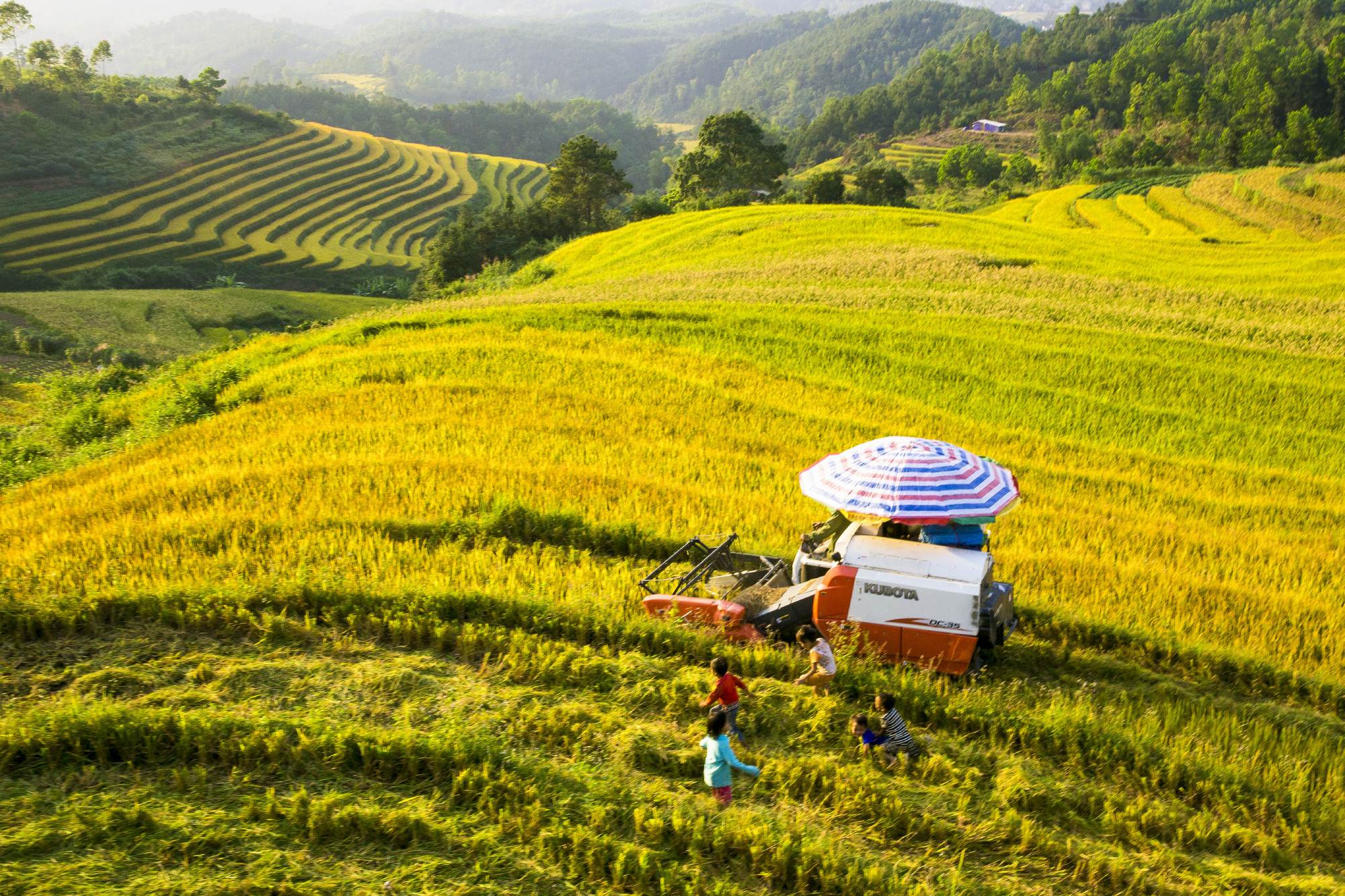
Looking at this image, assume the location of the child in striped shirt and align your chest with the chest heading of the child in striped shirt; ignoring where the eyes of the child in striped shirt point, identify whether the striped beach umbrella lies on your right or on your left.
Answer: on your right

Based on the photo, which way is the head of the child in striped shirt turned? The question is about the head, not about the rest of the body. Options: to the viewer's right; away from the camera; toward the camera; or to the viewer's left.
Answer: to the viewer's left

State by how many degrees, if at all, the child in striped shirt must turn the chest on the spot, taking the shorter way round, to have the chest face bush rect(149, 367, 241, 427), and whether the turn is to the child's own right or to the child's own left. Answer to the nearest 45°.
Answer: approximately 45° to the child's own right

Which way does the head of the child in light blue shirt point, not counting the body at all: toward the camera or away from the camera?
away from the camera

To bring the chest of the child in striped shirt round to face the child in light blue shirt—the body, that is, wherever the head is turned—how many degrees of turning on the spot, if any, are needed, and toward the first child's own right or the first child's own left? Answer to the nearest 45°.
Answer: approximately 45° to the first child's own left

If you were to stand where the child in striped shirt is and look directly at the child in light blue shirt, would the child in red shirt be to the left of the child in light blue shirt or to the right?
right

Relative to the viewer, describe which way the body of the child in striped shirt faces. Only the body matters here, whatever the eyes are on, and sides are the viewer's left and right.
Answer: facing to the left of the viewer

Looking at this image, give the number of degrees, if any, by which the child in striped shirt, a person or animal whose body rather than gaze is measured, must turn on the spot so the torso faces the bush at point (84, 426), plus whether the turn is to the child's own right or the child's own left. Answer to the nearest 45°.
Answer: approximately 45° to the child's own right

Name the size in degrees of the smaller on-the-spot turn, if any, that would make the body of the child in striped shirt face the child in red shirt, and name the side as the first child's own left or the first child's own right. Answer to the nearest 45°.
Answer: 0° — they already face them

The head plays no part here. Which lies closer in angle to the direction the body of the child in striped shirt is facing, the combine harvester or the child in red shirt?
the child in red shirt
